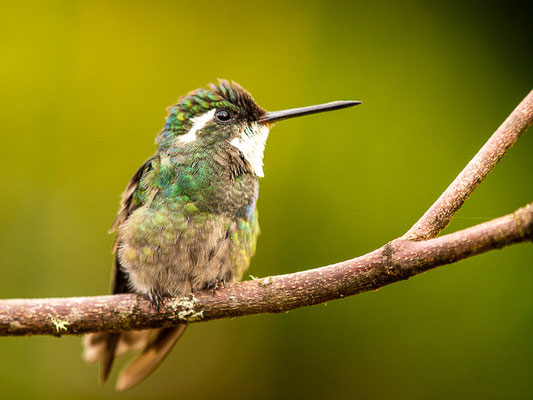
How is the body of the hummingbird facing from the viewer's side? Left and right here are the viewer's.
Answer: facing the viewer and to the right of the viewer
